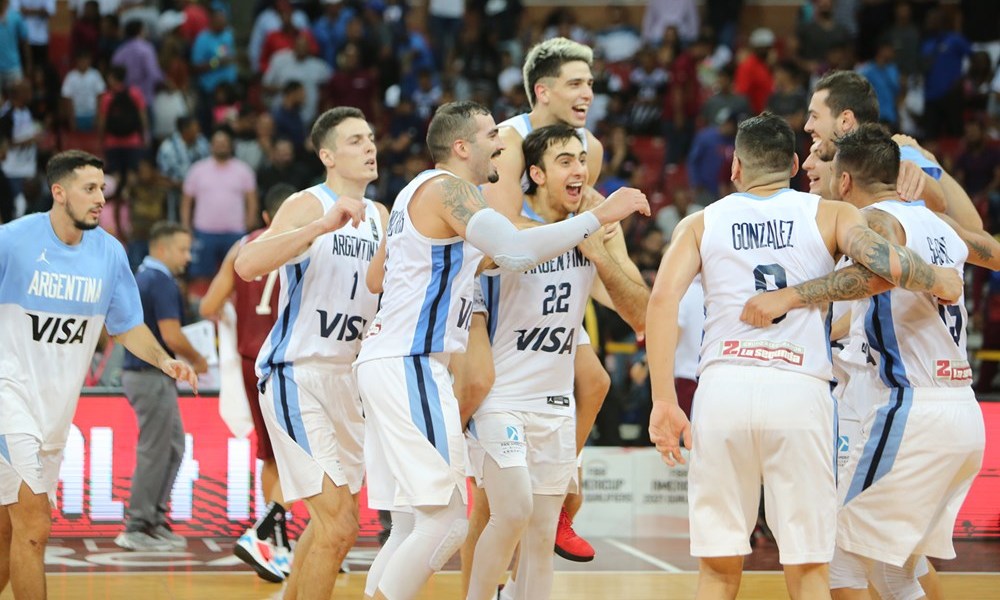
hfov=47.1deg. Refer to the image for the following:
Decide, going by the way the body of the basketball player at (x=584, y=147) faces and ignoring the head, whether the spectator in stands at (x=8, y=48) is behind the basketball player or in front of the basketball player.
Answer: behind

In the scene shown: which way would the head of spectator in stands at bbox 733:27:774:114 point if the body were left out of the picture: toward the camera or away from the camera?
toward the camera

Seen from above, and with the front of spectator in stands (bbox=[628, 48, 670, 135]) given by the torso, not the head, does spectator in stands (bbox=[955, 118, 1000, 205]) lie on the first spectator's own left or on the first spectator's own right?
on the first spectator's own left

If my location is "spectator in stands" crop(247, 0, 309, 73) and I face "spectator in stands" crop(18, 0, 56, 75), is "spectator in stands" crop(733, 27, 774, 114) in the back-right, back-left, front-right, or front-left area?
back-left

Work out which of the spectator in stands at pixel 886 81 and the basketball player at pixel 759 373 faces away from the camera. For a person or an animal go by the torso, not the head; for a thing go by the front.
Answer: the basketball player

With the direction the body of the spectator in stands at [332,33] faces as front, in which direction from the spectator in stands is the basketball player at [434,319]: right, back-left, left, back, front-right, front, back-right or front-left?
front

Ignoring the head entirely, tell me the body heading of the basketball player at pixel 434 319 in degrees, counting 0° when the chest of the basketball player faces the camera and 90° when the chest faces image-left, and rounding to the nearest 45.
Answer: approximately 270°

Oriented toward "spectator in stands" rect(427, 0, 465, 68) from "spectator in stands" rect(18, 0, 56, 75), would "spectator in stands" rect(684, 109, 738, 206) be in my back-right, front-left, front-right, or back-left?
front-right

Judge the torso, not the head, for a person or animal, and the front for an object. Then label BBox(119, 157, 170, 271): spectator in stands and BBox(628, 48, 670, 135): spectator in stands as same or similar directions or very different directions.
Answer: same or similar directions

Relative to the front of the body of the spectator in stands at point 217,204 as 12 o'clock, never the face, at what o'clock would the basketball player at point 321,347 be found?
The basketball player is roughly at 12 o'clock from the spectator in stands.

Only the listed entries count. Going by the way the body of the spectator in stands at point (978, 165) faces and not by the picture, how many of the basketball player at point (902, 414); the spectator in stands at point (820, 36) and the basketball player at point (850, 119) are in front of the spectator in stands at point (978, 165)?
2

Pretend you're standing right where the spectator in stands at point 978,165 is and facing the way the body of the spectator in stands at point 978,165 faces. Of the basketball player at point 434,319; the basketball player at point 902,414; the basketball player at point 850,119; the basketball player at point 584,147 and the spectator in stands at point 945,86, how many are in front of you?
4

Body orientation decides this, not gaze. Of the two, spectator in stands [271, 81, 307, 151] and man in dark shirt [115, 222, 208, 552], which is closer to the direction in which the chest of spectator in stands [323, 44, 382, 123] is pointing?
the man in dark shirt

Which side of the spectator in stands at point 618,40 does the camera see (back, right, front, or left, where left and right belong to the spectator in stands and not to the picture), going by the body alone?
front

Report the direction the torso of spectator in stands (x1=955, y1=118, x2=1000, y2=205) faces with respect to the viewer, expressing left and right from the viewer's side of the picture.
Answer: facing the viewer

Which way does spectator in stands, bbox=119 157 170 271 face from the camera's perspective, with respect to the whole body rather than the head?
toward the camera

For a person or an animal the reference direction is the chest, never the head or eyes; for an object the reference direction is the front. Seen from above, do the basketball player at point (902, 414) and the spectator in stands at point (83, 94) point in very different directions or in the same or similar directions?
very different directions

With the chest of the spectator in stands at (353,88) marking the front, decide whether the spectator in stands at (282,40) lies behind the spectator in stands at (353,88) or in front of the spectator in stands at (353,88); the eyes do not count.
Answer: behind

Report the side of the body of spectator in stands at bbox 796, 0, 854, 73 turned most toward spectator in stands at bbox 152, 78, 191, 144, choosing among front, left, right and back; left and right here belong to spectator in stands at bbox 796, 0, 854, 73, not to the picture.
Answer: right

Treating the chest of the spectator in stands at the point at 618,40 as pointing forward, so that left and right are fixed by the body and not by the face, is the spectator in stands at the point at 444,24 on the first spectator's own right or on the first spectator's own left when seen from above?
on the first spectator's own right
